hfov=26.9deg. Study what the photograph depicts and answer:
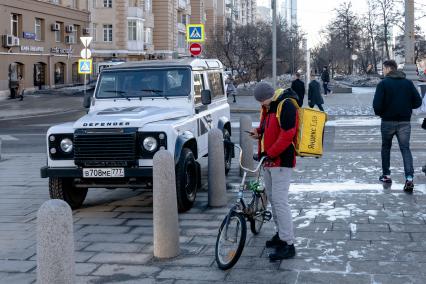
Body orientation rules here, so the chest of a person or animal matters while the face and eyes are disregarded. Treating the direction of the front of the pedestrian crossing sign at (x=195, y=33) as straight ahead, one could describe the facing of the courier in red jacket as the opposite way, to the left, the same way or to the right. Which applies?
to the right

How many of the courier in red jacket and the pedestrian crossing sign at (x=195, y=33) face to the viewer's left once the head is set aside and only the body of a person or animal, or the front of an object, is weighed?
1

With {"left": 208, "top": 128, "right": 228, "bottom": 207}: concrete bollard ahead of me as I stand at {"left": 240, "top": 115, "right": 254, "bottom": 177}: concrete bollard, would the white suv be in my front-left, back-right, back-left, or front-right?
front-right

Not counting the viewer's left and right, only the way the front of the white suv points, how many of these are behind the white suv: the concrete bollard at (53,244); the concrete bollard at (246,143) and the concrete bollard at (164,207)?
1

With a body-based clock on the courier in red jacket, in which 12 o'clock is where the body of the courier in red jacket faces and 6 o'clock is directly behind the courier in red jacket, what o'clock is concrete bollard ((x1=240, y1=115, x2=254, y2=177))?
The concrete bollard is roughly at 3 o'clock from the courier in red jacket.

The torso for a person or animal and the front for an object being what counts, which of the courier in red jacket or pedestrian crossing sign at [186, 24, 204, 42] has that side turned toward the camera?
the pedestrian crossing sign

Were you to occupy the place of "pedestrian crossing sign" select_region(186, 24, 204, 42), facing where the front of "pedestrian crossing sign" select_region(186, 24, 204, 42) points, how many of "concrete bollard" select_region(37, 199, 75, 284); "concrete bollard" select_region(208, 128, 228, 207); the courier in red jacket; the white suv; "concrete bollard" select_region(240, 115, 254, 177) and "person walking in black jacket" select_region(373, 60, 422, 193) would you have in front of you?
6

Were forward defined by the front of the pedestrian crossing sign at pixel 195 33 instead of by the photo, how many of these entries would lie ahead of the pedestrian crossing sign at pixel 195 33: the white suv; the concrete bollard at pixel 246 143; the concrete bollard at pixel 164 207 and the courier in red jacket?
4

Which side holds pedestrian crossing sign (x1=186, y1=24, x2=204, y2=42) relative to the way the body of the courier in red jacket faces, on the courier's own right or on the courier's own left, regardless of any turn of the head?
on the courier's own right

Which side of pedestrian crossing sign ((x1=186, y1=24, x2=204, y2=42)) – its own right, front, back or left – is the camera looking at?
front

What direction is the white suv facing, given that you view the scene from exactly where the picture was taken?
facing the viewer and to the left of the viewer

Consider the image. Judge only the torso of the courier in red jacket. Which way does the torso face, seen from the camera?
to the viewer's left

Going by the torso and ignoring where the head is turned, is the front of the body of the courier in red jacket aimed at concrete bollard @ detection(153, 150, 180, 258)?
yes

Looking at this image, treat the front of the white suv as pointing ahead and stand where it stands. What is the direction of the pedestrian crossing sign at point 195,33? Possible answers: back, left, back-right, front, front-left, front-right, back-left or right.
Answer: back-right

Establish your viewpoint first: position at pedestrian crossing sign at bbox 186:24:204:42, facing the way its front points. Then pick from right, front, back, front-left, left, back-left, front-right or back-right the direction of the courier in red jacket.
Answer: front
